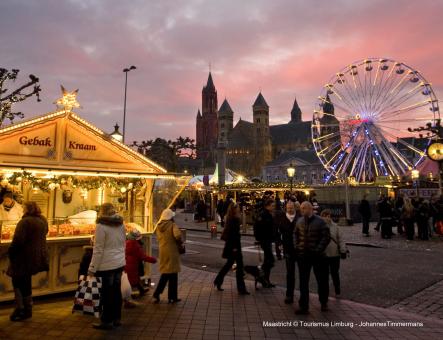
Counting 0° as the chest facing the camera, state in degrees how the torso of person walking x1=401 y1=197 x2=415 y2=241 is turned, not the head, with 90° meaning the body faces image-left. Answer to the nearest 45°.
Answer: approximately 180°

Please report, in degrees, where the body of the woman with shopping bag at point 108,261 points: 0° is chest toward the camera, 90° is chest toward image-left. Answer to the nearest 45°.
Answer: approximately 135°

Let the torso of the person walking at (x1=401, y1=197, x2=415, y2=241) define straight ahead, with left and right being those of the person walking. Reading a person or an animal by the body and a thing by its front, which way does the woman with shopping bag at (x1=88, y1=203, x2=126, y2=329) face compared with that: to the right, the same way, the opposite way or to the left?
the same way

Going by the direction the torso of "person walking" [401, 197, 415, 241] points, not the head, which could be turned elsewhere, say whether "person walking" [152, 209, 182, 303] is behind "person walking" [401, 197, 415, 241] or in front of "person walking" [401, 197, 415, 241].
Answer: behind

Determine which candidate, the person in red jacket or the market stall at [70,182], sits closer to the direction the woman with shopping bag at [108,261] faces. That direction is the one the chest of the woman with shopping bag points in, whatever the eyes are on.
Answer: the market stall
